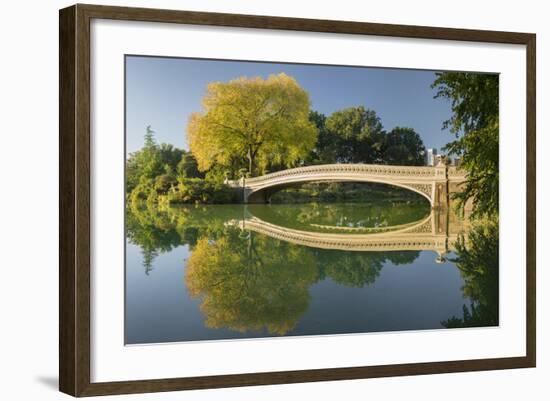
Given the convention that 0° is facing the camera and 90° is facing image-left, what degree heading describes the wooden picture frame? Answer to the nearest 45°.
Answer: approximately 315°
